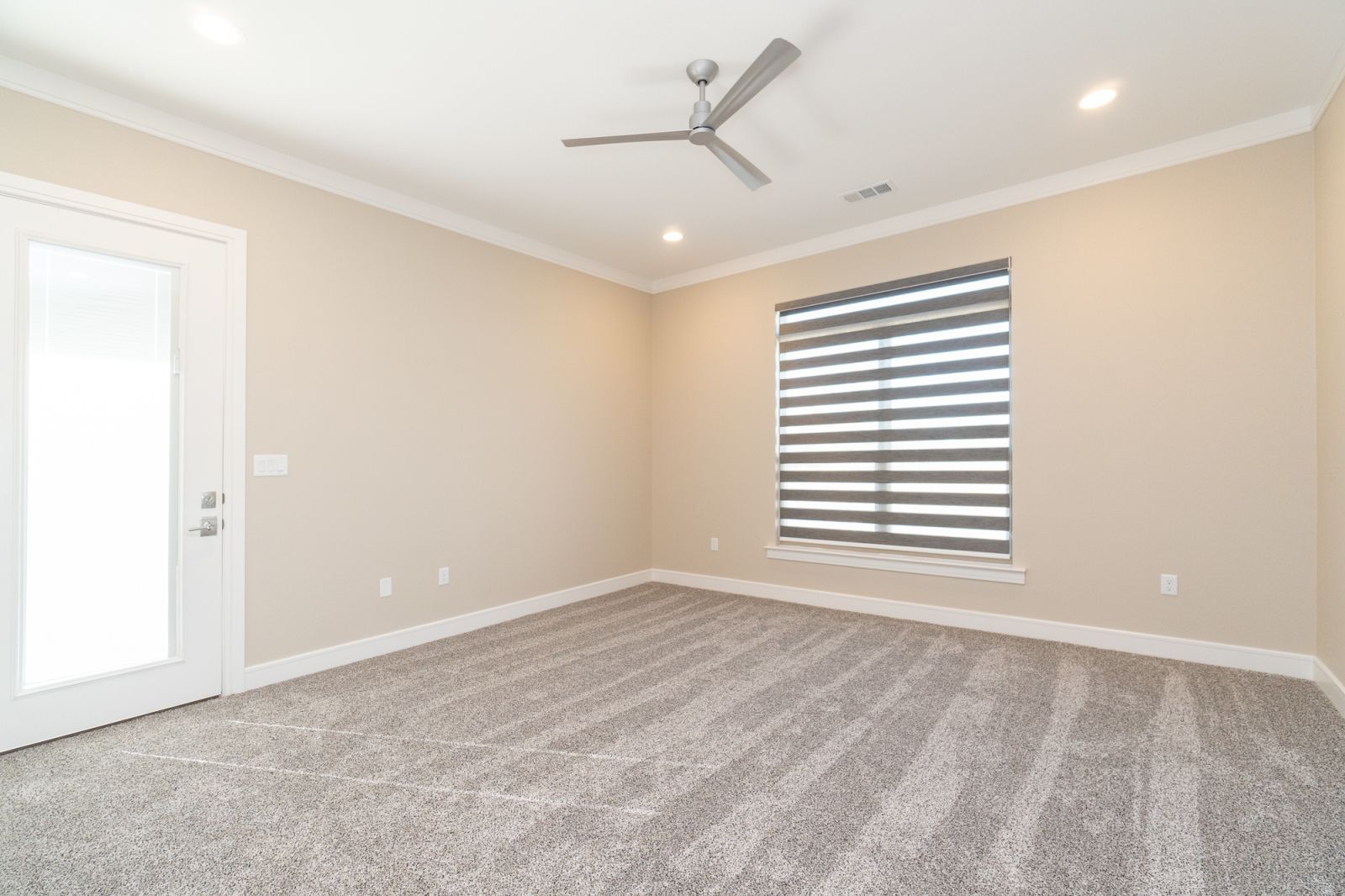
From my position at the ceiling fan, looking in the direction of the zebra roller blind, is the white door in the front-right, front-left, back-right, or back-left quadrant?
back-left

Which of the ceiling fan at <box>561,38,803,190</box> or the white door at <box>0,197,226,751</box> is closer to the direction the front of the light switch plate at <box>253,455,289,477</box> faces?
the ceiling fan

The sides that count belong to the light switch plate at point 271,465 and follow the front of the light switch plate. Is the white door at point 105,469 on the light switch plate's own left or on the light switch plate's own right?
on the light switch plate's own right

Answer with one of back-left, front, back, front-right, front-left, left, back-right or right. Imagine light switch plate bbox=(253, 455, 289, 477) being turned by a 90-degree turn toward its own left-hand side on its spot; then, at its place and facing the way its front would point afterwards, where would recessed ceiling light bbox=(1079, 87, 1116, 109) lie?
front-right

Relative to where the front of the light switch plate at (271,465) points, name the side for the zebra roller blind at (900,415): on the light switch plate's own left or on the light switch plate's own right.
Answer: on the light switch plate's own left

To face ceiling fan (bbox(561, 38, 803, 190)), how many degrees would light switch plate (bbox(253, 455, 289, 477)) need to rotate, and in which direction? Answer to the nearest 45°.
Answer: approximately 45° to its left
